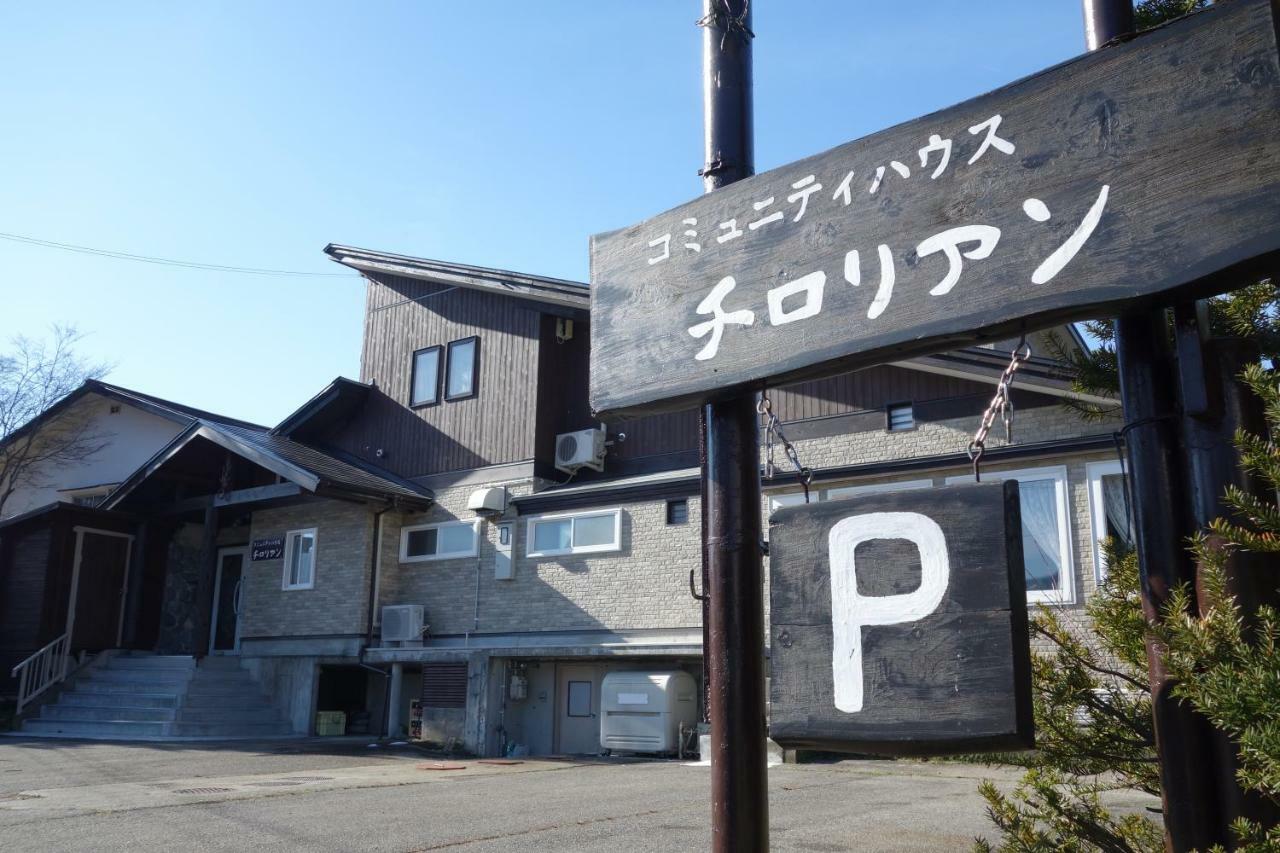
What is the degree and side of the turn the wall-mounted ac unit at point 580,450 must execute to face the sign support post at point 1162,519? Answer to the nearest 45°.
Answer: approximately 45° to its left

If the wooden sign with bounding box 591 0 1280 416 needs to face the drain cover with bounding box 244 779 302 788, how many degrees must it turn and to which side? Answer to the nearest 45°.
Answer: approximately 90° to its right

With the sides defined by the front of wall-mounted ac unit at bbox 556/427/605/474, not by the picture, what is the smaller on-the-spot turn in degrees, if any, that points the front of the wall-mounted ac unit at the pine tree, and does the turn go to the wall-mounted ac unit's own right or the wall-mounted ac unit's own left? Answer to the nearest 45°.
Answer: approximately 45° to the wall-mounted ac unit's own left

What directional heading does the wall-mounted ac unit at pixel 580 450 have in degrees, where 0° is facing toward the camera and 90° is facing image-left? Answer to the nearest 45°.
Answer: approximately 45°

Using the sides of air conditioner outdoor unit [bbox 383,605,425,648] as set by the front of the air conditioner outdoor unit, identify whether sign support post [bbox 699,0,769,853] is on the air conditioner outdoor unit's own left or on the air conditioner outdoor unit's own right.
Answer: on the air conditioner outdoor unit's own left

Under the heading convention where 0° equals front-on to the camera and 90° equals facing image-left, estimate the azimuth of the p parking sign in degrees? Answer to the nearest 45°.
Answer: approximately 45°

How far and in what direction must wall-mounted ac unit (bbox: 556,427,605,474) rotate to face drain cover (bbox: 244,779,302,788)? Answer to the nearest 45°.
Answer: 0° — it already faces it

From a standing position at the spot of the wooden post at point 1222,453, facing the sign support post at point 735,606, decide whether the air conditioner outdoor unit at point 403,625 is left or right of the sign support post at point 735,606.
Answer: right

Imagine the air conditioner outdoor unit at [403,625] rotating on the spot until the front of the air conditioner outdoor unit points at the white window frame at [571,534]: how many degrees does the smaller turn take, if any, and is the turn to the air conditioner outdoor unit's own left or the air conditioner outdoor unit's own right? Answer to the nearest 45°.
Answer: approximately 90° to the air conditioner outdoor unit's own left
